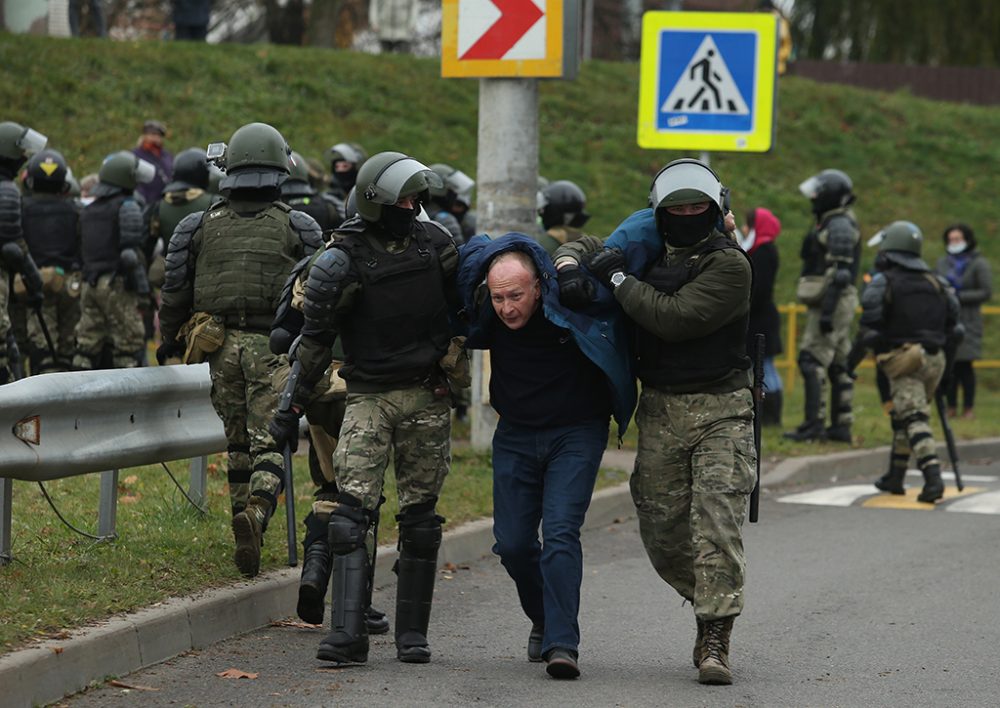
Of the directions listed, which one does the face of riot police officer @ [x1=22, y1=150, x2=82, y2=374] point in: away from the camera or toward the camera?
away from the camera

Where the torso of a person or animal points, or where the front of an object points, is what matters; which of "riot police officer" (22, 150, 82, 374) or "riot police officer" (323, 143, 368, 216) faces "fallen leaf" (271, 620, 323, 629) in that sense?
"riot police officer" (323, 143, 368, 216)

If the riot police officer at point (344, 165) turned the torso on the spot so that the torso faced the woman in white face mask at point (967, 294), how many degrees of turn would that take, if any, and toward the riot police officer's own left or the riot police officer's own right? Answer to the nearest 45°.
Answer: approximately 135° to the riot police officer's own left

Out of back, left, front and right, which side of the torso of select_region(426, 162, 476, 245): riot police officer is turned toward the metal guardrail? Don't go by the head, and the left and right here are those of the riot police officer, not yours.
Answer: right

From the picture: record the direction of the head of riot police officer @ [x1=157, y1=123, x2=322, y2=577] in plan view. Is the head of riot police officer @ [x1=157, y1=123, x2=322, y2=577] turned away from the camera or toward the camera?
away from the camera

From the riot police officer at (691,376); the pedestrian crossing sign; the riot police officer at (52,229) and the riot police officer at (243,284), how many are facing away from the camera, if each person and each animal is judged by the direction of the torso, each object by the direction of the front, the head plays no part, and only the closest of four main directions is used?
2

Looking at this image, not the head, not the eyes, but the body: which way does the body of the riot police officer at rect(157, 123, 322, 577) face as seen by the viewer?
away from the camera

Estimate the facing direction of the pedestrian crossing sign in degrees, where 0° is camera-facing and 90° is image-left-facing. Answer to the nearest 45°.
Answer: approximately 0°

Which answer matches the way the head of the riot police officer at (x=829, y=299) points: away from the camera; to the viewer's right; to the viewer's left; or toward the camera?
to the viewer's left

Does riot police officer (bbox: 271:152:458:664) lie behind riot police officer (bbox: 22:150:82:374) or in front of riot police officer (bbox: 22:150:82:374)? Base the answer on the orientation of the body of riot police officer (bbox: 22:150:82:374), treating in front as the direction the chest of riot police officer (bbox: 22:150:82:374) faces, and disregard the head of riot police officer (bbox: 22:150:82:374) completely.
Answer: behind

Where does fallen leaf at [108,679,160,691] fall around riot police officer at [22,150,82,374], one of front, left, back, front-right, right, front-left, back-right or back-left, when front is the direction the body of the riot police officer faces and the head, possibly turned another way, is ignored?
back

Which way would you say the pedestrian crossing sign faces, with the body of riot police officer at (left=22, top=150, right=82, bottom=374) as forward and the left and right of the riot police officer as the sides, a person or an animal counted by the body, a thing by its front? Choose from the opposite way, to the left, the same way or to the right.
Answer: the opposite way

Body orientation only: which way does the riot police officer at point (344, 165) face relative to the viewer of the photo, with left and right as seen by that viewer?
facing the viewer

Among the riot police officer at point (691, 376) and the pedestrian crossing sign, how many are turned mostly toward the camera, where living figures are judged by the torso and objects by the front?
2

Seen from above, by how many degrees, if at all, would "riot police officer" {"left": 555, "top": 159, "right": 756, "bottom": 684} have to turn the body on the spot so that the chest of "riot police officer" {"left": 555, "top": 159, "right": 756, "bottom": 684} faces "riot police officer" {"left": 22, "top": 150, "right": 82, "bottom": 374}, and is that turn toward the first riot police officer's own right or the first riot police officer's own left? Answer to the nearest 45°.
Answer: approximately 135° to the first riot police officer's own right
